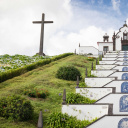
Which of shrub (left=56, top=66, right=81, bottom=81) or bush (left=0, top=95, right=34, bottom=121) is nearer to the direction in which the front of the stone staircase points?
the bush

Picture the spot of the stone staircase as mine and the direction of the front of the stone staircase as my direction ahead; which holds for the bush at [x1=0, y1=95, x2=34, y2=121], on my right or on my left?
on my right

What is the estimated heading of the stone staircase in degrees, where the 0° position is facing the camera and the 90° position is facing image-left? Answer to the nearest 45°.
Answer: approximately 0°

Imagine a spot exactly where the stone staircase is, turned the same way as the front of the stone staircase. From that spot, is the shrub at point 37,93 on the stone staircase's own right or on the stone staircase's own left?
on the stone staircase's own right
